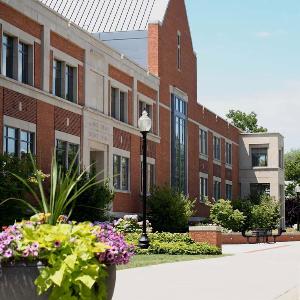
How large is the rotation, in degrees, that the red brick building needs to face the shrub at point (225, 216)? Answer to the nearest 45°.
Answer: approximately 90° to its left

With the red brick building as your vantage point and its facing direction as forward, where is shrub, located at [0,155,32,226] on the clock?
The shrub is roughly at 2 o'clock from the red brick building.

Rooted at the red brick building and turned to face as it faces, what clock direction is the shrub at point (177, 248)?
The shrub is roughly at 1 o'clock from the red brick building.

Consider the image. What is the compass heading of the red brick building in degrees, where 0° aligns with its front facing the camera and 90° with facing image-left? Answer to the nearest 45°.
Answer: approximately 315°
